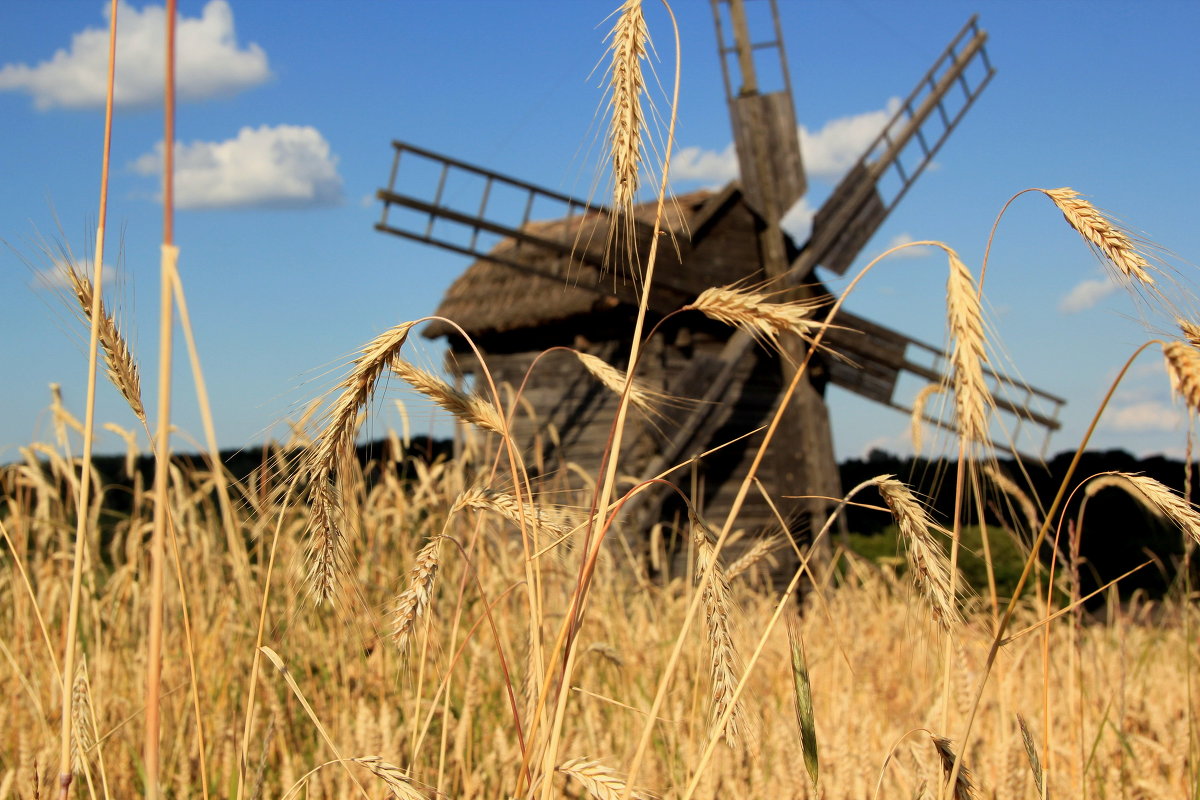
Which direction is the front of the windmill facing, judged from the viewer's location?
facing the viewer and to the right of the viewer
